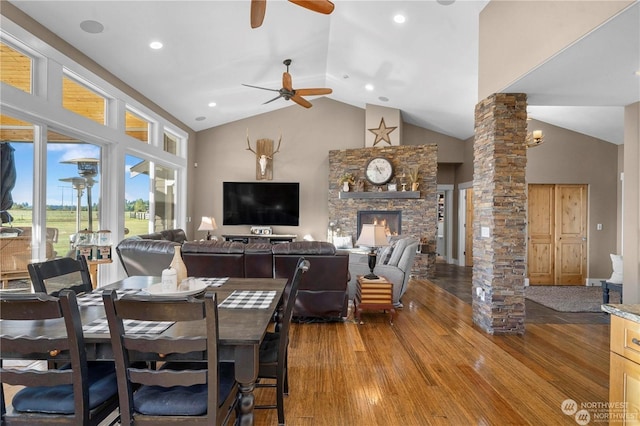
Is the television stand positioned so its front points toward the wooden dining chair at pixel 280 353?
yes

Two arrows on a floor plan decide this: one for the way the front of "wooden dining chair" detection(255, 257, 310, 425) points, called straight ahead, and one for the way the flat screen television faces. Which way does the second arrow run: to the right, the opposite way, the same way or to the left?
to the left

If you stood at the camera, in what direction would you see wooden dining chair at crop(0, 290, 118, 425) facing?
facing away from the viewer and to the right of the viewer

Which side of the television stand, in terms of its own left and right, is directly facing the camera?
front

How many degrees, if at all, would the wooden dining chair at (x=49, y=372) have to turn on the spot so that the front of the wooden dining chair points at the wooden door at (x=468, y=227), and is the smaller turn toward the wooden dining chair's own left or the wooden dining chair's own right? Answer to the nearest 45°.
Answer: approximately 45° to the wooden dining chair's own right

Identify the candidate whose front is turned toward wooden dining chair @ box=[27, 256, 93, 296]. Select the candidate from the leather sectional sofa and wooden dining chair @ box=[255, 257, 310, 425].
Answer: wooden dining chair @ box=[255, 257, 310, 425]

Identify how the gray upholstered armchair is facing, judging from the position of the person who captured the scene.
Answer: facing to the left of the viewer

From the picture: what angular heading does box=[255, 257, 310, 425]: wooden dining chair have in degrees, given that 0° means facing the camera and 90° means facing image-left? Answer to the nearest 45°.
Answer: approximately 90°

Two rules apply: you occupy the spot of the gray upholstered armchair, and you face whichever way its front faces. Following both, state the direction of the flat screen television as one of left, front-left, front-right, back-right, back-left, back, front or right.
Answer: front-right

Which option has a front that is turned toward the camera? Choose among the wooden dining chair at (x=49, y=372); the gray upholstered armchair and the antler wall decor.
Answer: the antler wall decor

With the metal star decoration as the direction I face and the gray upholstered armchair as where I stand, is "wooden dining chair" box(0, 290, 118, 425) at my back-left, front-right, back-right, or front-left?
back-left

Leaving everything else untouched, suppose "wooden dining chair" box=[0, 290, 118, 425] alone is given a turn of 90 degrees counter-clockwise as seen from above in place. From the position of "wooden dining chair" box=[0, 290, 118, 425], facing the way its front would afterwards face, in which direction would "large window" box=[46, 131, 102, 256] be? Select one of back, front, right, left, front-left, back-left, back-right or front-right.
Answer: front-right

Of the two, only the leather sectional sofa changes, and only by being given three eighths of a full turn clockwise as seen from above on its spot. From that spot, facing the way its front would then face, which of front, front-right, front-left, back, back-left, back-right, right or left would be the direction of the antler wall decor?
back-left

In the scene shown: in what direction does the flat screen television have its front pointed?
toward the camera

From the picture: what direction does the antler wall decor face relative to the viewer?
toward the camera

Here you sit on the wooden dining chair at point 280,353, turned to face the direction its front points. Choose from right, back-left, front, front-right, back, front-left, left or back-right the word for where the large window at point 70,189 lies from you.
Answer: front-right

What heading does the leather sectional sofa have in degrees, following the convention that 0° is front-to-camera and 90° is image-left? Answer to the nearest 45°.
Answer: approximately 180°
